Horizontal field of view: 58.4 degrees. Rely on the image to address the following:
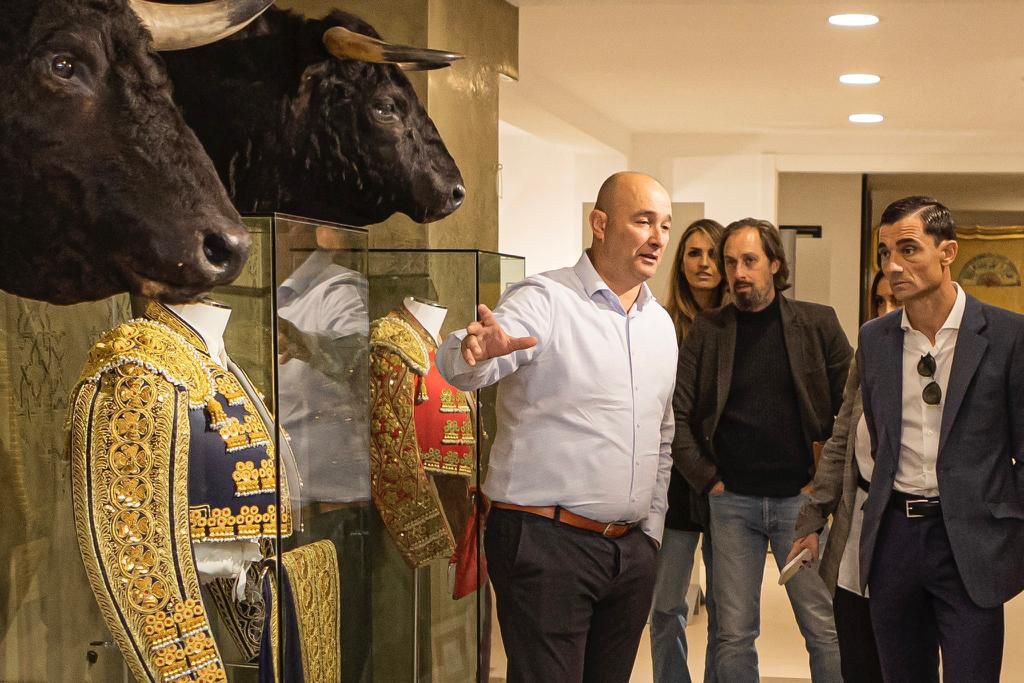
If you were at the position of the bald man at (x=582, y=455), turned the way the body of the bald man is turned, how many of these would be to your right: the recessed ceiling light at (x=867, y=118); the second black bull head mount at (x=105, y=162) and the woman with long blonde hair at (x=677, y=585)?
1

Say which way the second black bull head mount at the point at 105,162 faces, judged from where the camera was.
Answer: facing to the right of the viewer

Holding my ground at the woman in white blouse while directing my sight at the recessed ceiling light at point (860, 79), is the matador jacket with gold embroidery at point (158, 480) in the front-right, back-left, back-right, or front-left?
back-left

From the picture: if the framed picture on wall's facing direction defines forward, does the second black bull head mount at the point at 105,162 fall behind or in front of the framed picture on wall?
in front

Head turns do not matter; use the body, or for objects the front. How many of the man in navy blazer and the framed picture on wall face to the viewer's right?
0

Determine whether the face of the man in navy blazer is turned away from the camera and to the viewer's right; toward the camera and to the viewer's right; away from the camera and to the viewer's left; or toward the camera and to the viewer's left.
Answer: toward the camera and to the viewer's left

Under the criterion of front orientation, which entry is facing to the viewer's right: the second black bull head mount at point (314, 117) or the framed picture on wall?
the second black bull head mount

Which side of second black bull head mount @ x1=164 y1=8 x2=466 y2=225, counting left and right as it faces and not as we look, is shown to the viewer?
right

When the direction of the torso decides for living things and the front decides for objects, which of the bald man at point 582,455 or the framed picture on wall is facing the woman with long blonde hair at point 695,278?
the framed picture on wall

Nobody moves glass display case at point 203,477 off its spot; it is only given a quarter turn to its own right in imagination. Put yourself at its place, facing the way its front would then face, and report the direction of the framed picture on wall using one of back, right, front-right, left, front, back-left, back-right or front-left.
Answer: back

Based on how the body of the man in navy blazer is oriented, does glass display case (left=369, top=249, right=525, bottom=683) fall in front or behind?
in front

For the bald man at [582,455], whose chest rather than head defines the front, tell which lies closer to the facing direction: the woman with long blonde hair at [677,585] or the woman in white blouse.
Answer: the woman in white blouse

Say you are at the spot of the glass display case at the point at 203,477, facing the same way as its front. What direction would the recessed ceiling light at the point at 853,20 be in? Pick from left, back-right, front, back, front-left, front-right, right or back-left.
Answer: left

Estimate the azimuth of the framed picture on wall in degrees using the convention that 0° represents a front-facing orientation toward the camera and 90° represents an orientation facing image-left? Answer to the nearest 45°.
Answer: approximately 0°

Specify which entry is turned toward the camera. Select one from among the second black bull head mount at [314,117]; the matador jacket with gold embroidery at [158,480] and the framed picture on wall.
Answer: the framed picture on wall

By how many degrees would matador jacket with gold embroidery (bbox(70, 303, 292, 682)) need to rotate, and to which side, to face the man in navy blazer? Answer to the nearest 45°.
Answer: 0° — it already faces them
